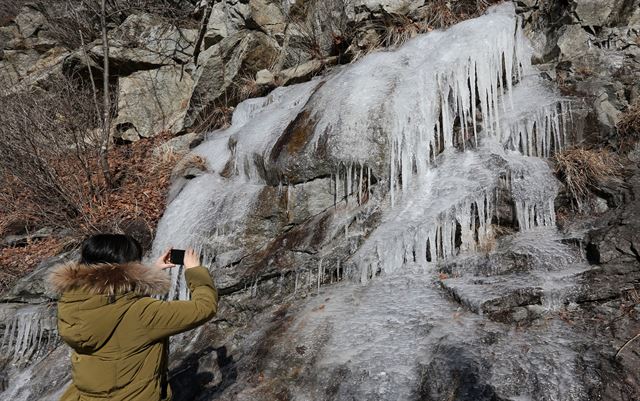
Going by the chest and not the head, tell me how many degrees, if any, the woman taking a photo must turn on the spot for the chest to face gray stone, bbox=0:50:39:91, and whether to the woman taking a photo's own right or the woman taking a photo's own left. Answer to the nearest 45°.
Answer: approximately 45° to the woman taking a photo's own left

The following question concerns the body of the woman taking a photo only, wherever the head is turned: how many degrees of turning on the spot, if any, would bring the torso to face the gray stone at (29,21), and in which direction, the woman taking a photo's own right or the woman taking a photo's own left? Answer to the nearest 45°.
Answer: approximately 45° to the woman taking a photo's own left

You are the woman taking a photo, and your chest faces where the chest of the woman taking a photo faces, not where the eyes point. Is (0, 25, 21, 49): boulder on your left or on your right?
on your left

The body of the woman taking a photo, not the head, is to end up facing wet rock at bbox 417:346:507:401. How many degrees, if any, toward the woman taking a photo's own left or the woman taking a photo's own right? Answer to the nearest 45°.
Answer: approximately 45° to the woman taking a photo's own right

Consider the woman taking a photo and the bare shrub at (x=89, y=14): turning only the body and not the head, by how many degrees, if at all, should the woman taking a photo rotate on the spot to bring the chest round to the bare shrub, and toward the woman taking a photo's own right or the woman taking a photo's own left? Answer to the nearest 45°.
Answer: approximately 45° to the woman taking a photo's own left

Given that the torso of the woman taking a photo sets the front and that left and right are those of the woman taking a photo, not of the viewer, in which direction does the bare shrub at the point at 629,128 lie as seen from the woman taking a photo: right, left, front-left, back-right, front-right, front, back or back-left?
front-right

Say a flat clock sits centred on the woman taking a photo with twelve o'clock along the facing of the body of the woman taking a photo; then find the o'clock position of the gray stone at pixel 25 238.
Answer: The gray stone is roughly at 10 o'clock from the woman taking a photo.

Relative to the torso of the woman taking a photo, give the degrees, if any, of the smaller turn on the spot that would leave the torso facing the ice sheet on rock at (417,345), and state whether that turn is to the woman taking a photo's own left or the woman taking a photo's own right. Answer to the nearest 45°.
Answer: approximately 45° to the woman taking a photo's own right

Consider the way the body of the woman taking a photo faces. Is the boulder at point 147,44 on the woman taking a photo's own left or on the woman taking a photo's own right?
on the woman taking a photo's own left

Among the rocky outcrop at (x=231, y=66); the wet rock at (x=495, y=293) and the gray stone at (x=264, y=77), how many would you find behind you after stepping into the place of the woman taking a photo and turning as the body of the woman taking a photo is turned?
0

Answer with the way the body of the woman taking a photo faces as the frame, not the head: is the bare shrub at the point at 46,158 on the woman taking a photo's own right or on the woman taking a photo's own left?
on the woman taking a photo's own left

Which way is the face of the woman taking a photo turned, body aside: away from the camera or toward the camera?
away from the camera

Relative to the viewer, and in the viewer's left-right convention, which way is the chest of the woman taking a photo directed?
facing away from the viewer and to the right of the viewer

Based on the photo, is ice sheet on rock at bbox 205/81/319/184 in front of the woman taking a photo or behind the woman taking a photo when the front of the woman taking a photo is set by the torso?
in front

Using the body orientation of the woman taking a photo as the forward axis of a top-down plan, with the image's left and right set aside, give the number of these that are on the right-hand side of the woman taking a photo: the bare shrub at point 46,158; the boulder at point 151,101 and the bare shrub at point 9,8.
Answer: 0

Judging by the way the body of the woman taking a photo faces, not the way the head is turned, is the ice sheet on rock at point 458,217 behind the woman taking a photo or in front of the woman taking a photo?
in front

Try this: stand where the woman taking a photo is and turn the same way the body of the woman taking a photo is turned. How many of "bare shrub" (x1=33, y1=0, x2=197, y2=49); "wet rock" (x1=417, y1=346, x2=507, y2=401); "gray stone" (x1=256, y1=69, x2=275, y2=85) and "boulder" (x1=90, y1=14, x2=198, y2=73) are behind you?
0
